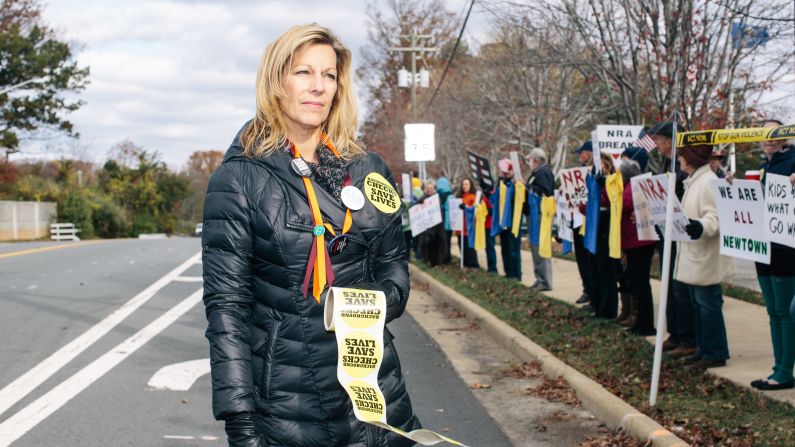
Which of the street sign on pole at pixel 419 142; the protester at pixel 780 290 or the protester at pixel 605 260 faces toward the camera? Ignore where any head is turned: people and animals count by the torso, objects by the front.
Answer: the street sign on pole

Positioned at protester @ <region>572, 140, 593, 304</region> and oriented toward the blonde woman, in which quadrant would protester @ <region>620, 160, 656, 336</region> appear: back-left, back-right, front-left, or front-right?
front-left

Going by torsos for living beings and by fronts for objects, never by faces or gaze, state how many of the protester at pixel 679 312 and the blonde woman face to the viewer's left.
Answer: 1

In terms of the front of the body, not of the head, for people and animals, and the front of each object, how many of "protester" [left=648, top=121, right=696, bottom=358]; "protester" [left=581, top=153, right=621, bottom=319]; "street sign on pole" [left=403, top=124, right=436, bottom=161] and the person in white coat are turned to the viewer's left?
3

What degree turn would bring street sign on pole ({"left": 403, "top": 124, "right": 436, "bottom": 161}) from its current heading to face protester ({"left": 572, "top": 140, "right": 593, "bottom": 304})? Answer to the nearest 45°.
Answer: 0° — it already faces them

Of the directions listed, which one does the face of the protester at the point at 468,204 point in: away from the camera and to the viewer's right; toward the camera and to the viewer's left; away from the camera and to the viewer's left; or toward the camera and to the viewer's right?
toward the camera and to the viewer's left

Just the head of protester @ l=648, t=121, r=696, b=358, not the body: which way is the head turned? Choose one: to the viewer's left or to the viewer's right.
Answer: to the viewer's left

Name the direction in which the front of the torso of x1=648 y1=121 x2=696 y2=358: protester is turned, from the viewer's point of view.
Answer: to the viewer's left

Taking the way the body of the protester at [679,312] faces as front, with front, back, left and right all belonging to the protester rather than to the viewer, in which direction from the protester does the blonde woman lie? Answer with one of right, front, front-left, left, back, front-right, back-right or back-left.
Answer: left

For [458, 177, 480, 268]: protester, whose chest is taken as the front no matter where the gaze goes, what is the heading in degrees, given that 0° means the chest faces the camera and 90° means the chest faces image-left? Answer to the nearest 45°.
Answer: approximately 45°

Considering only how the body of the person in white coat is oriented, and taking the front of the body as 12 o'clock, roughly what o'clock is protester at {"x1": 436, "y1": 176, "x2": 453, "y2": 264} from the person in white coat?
The protester is roughly at 2 o'clock from the person in white coat.

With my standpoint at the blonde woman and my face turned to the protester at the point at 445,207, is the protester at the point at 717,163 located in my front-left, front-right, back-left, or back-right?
front-right

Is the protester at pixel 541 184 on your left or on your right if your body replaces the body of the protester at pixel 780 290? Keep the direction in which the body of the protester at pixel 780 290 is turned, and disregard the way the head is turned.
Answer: on your right

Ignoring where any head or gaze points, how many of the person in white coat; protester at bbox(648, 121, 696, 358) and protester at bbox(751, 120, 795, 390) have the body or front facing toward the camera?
0

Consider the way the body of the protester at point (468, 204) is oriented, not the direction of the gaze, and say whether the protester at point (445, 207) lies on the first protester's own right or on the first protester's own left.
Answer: on the first protester's own right

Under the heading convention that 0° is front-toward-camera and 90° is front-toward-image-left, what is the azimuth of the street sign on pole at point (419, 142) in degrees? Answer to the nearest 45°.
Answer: approximately 0°

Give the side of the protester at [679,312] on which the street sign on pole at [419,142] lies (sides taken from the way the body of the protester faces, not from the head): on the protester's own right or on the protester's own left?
on the protester's own right

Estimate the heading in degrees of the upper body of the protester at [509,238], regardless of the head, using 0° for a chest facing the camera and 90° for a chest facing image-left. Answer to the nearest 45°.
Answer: approximately 45°

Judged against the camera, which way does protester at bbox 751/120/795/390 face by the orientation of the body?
to the viewer's left
